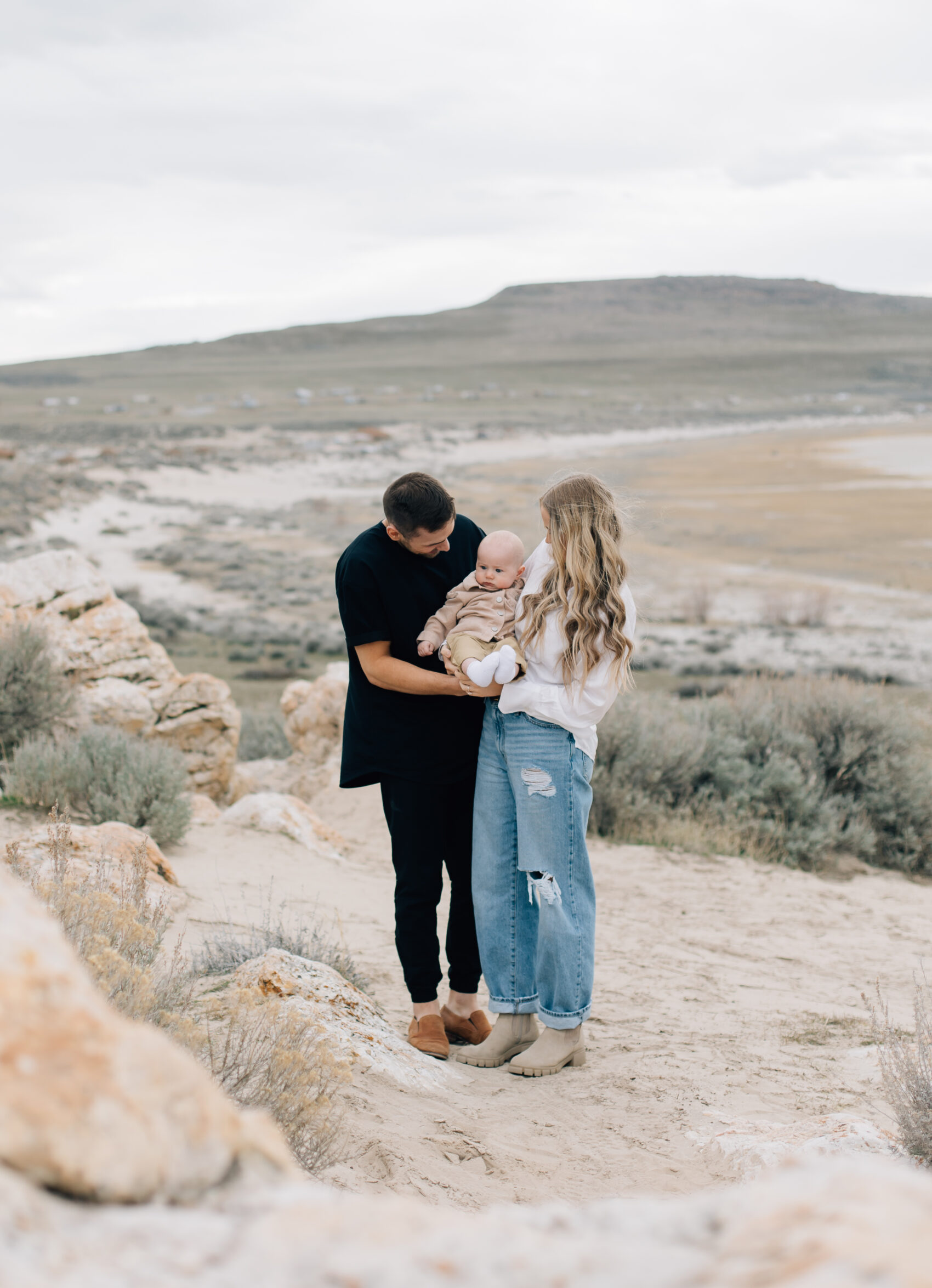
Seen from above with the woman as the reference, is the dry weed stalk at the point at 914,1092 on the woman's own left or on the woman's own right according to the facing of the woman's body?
on the woman's own left

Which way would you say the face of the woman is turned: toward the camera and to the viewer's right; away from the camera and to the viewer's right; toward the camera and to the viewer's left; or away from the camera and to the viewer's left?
away from the camera and to the viewer's left

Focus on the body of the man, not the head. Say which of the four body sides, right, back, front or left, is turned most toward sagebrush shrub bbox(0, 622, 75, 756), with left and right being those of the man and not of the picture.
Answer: back

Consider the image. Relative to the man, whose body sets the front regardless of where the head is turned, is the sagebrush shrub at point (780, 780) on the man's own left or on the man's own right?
on the man's own left

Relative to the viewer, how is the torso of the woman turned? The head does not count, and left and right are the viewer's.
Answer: facing the viewer and to the left of the viewer

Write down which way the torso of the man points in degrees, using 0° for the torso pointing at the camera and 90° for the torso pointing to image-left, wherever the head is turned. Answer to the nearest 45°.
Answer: approximately 315°

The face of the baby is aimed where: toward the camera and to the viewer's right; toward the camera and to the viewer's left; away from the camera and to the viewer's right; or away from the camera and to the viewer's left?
toward the camera and to the viewer's left

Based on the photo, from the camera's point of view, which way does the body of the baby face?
toward the camera

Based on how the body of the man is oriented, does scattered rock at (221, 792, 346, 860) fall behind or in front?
behind

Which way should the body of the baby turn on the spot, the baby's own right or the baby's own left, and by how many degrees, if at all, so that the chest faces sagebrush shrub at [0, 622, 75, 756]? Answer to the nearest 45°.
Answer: approximately 135° to the baby's own right

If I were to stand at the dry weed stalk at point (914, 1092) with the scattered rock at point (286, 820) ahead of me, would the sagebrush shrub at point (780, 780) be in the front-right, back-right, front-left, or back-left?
front-right

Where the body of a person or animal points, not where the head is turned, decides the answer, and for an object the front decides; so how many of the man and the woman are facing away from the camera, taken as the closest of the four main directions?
0
